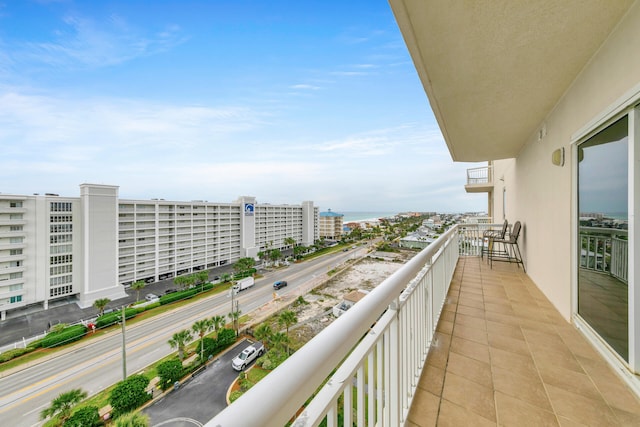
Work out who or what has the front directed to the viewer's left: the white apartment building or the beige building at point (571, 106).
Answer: the beige building

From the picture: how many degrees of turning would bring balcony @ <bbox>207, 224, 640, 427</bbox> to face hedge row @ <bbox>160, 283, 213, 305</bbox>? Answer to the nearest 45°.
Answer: approximately 45° to its right

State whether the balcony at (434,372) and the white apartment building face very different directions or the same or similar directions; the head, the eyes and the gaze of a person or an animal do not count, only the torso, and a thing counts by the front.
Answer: very different directions

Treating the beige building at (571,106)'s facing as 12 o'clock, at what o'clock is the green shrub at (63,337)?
The green shrub is roughly at 12 o'clock from the beige building.

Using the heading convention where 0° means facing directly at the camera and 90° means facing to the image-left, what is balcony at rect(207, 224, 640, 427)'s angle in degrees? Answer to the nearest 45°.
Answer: approximately 90°

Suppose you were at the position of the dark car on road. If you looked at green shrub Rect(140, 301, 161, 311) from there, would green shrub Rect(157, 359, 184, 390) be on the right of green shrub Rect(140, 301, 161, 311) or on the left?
left

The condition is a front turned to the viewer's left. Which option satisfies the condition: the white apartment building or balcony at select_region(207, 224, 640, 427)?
the balcony

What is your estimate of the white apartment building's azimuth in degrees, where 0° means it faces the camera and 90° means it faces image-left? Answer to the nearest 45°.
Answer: approximately 315°

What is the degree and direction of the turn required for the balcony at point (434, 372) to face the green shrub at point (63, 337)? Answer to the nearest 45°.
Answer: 0° — it already faces it

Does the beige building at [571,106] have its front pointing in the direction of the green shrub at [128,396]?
yes

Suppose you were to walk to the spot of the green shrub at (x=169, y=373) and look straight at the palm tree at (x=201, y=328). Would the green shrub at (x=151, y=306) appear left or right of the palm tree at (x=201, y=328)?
left

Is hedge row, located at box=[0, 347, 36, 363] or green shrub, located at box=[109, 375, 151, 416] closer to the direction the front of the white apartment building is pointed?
the green shrub

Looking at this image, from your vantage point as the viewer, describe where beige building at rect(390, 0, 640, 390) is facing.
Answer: facing to the left of the viewer
